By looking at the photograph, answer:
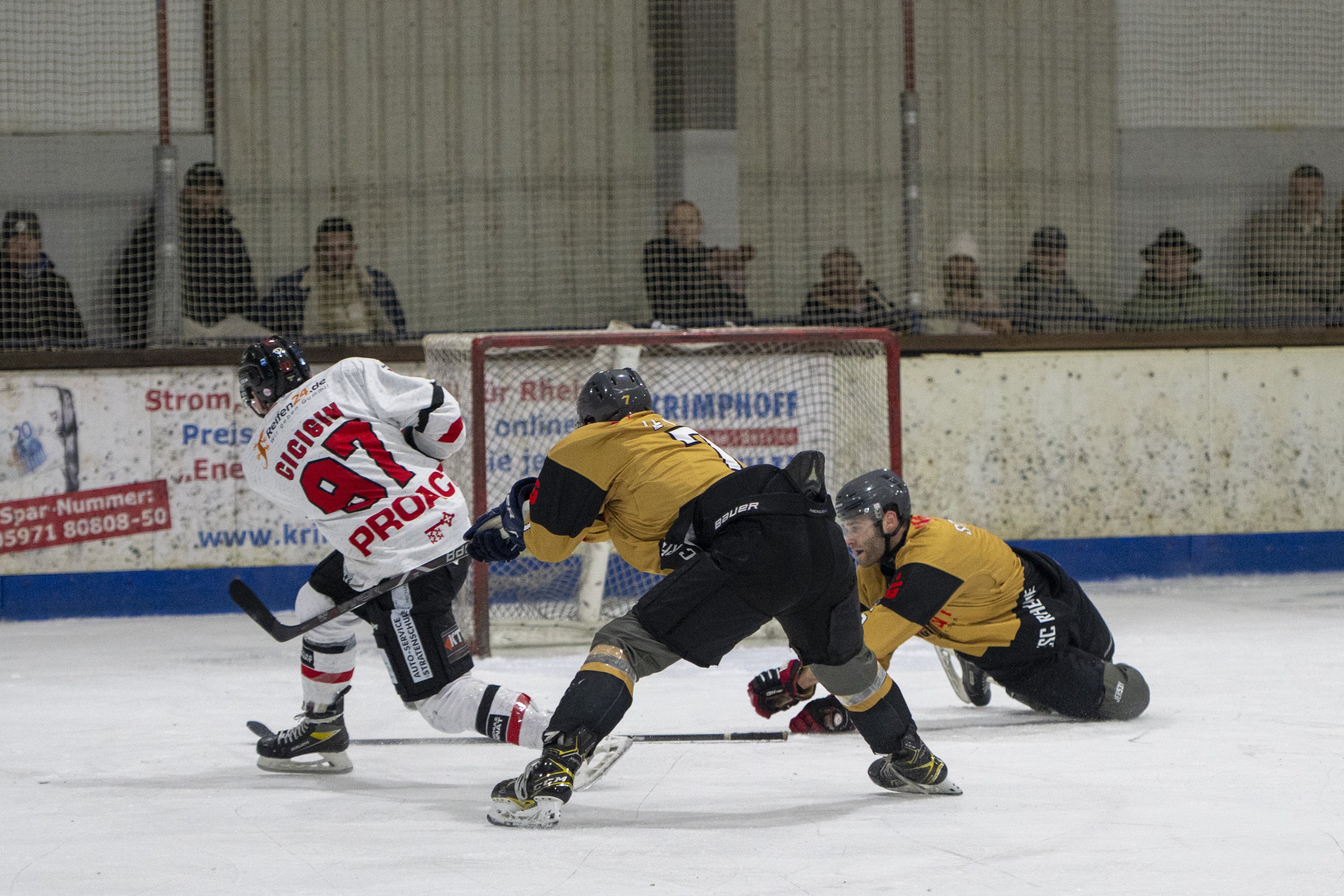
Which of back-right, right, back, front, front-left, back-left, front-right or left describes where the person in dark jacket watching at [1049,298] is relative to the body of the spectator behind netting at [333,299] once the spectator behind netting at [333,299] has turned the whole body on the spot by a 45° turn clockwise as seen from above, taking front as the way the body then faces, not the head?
back-left

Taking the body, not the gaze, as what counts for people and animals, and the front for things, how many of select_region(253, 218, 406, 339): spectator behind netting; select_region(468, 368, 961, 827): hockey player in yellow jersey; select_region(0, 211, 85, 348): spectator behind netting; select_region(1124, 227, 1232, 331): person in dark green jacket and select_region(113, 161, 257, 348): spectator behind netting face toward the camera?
4

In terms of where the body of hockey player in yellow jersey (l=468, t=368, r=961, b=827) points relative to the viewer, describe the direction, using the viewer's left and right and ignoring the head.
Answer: facing away from the viewer and to the left of the viewer

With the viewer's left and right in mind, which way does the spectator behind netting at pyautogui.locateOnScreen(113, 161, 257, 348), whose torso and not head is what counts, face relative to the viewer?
facing the viewer

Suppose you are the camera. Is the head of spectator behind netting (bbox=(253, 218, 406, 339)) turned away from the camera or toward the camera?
toward the camera

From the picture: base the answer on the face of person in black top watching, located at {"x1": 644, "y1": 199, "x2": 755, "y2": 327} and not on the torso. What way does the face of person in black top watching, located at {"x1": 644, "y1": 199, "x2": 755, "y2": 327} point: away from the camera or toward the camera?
toward the camera

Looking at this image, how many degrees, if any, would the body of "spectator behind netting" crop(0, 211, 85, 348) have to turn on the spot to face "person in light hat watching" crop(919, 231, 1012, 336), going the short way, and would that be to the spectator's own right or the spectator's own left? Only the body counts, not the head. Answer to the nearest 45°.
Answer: approximately 90° to the spectator's own left

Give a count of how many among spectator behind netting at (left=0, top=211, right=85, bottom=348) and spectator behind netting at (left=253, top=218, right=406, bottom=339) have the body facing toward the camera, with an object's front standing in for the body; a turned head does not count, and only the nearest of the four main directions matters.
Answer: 2

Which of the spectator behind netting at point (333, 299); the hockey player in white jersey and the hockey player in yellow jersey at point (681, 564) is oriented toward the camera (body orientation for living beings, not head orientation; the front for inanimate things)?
the spectator behind netting

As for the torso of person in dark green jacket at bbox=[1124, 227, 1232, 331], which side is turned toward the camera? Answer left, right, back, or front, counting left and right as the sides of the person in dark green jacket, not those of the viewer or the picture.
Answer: front

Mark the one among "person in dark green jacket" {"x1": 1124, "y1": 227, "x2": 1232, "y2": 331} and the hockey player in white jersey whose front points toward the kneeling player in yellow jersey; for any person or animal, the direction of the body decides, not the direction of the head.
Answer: the person in dark green jacket

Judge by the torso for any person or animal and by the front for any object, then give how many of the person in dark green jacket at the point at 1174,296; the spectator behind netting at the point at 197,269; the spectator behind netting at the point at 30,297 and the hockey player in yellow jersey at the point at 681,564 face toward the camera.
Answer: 3

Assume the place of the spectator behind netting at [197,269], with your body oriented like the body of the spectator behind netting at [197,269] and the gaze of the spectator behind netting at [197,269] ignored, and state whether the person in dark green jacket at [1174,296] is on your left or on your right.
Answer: on your left

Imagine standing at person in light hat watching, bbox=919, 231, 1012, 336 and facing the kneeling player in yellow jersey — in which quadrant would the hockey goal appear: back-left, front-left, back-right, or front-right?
front-right

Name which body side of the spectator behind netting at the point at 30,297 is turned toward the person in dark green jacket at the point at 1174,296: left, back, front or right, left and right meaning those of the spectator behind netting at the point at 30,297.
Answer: left

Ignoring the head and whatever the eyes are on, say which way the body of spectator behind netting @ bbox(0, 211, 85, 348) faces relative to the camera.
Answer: toward the camera
